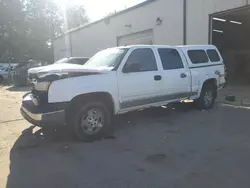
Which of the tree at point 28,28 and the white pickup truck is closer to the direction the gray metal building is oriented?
the white pickup truck

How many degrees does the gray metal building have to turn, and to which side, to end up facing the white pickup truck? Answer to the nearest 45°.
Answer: approximately 45° to its left

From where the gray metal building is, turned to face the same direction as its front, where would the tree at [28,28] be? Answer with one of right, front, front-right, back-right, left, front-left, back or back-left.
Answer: right

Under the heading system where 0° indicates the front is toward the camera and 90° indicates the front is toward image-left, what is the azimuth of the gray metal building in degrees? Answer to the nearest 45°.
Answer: approximately 45°

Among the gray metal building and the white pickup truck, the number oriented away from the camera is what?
0

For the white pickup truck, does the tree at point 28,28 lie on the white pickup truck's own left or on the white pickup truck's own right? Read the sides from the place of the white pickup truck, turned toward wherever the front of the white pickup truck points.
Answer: on the white pickup truck's own right

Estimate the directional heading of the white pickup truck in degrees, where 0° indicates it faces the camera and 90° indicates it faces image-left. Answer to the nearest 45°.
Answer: approximately 45°
